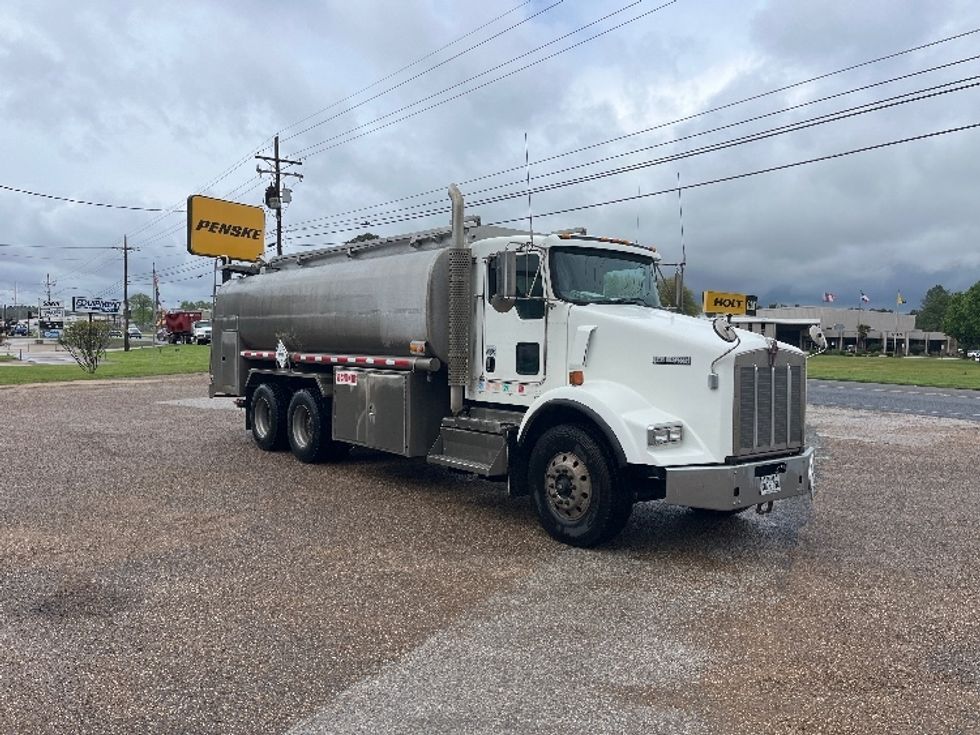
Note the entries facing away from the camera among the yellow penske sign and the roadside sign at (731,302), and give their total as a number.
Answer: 0

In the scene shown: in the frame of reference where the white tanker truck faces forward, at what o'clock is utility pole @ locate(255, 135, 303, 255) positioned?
The utility pole is roughly at 7 o'clock from the white tanker truck.

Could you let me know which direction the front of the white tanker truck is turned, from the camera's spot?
facing the viewer and to the right of the viewer

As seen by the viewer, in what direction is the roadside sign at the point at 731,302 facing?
toward the camera

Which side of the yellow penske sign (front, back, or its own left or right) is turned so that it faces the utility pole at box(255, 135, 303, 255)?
left

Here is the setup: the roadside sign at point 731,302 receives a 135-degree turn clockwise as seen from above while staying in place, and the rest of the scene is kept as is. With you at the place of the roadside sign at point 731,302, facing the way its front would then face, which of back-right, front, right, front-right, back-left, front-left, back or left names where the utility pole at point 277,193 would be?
front-left

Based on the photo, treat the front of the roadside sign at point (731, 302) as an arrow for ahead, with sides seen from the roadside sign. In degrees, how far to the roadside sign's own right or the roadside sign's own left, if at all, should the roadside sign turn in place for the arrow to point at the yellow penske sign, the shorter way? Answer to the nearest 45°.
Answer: approximately 90° to the roadside sign's own right

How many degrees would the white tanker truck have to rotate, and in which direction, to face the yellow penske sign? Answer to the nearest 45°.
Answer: approximately 180°
